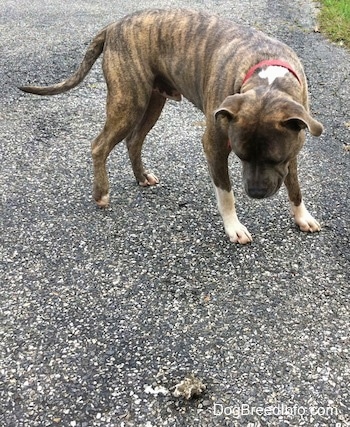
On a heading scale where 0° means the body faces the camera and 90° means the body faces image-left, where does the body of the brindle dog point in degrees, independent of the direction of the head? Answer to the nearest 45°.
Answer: approximately 315°
